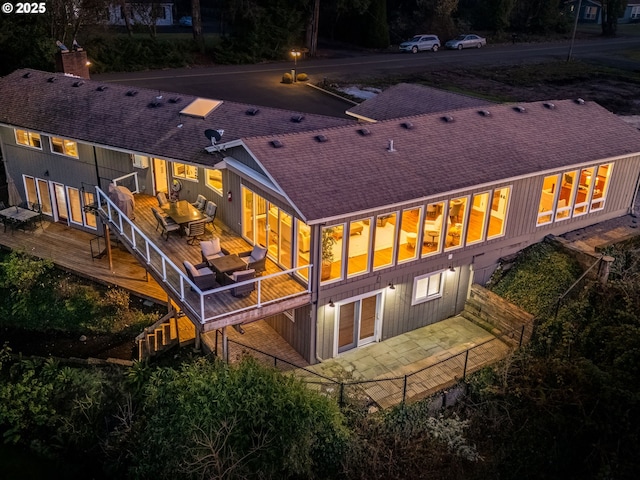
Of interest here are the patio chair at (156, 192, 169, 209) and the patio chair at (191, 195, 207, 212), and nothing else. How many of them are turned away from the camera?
0

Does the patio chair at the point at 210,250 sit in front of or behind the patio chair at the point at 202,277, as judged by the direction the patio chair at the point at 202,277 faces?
in front

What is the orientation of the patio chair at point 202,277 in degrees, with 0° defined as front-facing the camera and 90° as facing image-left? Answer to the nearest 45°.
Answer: approximately 225°

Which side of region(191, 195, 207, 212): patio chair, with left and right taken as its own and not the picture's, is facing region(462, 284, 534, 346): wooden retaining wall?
left

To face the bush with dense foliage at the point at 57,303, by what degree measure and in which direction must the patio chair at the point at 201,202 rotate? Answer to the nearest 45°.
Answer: approximately 45° to its right

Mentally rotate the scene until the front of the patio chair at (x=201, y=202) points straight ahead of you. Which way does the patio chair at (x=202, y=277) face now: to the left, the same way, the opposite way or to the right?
the opposite way

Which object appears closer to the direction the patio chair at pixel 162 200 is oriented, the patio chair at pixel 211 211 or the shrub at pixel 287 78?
the patio chair

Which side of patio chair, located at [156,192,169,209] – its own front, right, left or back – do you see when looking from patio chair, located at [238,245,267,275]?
front

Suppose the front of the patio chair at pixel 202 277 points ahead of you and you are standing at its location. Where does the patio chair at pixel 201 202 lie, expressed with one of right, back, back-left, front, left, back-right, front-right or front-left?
front-left

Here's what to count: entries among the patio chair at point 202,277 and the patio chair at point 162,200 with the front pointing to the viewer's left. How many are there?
0

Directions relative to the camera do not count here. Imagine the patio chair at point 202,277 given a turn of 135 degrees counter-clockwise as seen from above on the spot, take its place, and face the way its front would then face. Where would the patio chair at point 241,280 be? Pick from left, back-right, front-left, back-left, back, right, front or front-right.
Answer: back

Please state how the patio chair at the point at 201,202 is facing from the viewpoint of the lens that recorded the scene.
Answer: facing the viewer and to the left of the viewer

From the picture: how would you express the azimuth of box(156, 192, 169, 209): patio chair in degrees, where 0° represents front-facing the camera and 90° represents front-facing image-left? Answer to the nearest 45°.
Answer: approximately 315°

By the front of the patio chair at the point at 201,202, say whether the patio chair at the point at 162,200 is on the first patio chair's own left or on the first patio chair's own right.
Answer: on the first patio chair's own right

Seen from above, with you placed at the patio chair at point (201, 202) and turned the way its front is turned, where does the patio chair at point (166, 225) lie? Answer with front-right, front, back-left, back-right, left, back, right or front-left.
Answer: front

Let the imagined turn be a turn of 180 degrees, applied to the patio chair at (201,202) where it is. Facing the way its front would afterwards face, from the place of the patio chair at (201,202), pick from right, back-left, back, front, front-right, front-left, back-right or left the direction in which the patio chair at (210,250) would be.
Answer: back-right

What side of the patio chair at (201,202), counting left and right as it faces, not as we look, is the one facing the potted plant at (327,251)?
left

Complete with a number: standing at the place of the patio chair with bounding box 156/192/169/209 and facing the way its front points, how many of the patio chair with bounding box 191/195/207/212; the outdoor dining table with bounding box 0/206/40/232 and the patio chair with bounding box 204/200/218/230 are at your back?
1

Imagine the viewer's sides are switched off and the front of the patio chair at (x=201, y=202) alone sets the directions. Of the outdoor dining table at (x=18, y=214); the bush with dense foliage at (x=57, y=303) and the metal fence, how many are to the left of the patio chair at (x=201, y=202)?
1
